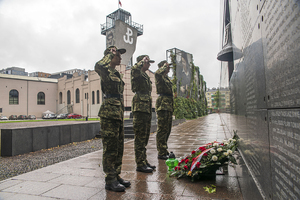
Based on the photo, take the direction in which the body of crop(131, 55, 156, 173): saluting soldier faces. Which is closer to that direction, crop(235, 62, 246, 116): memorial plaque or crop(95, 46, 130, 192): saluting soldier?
the memorial plaque

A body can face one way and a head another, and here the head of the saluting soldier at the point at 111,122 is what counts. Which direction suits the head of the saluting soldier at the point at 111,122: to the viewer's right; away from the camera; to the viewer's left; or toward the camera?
to the viewer's right

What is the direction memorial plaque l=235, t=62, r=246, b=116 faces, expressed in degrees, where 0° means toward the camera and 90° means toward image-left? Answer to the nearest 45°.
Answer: approximately 90°

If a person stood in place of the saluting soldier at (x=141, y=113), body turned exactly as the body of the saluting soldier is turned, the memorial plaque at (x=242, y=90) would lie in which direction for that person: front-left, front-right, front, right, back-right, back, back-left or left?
front-left

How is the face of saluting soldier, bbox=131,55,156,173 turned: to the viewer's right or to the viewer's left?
to the viewer's right

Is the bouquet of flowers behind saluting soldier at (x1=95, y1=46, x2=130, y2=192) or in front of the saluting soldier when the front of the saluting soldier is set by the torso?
in front

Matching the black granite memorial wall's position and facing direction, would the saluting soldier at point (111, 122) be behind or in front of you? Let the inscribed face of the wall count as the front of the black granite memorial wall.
in front

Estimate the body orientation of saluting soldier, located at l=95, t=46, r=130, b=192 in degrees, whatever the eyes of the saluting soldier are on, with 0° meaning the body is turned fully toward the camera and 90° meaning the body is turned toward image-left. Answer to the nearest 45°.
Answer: approximately 270°

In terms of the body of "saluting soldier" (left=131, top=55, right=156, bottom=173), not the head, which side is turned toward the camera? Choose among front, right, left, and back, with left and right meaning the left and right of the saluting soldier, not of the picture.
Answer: right

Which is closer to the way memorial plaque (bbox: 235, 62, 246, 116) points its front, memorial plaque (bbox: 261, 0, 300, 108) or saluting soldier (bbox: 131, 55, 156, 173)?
the saluting soldier

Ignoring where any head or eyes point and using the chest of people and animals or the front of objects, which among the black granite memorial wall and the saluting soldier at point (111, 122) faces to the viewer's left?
the black granite memorial wall
